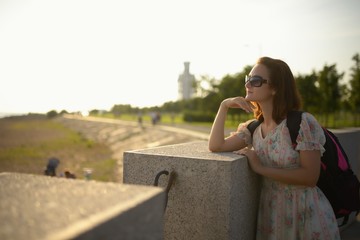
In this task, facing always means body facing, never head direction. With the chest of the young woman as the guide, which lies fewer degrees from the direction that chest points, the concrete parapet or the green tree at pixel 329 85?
the concrete parapet

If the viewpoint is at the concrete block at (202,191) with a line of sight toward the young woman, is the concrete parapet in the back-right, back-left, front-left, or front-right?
back-right

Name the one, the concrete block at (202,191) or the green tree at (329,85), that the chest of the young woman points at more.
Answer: the concrete block

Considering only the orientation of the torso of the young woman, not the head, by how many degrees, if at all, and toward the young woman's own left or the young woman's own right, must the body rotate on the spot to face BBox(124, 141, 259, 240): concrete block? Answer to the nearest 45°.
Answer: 0° — they already face it

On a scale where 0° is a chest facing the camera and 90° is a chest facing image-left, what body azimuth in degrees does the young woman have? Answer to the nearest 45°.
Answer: approximately 45°

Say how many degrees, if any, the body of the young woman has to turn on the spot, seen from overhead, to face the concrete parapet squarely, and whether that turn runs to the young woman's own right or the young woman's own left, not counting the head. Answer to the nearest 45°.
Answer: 0° — they already face it

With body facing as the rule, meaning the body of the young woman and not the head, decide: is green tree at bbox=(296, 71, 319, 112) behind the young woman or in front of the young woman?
behind
